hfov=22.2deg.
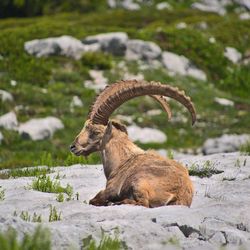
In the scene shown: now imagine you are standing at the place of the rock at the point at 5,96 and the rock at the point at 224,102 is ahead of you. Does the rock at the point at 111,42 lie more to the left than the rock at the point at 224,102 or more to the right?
left

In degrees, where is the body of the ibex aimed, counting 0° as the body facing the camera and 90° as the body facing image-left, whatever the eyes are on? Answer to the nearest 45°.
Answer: approximately 90°

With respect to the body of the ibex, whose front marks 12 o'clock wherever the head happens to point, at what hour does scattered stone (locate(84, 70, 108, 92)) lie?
The scattered stone is roughly at 3 o'clock from the ibex.

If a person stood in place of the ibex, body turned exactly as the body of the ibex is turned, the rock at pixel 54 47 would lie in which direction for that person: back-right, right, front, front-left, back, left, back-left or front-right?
right

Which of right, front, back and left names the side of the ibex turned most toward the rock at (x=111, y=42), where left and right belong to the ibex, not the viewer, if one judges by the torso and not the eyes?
right

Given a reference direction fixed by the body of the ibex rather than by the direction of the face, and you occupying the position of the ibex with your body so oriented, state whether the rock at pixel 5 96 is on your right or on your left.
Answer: on your right

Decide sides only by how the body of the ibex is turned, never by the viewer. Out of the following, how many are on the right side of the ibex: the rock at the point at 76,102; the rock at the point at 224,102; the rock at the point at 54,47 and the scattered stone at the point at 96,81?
4

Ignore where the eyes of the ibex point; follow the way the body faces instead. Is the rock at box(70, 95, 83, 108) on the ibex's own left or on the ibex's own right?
on the ibex's own right

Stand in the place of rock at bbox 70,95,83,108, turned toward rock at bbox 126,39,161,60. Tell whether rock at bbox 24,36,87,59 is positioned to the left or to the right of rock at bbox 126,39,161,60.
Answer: left

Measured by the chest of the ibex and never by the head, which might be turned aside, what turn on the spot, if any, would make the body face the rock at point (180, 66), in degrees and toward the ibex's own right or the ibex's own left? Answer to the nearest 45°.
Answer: approximately 90° to the ibex's own right
